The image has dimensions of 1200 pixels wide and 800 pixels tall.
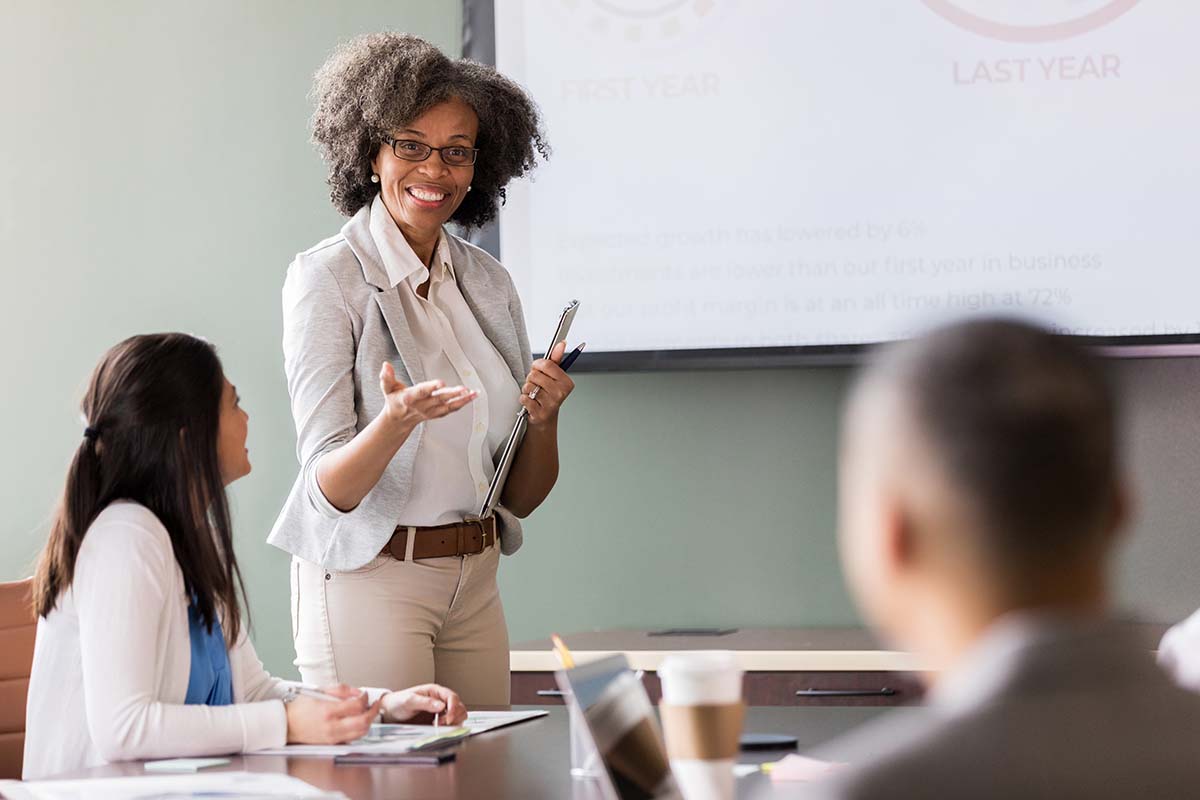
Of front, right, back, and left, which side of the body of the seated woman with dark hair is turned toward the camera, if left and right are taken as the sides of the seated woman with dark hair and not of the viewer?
right

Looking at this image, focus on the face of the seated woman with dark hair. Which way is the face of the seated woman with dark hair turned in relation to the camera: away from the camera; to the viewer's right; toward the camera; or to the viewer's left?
to the viewer's right

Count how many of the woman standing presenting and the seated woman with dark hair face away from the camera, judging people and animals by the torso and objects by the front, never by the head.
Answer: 0

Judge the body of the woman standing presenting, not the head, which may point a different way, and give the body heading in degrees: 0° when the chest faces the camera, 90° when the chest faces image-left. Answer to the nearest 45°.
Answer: approximately 315°

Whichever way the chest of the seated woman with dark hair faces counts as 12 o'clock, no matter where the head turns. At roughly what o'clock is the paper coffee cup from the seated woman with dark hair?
The paper coffee cup is roughly at 2 o'clock from the seated woman with dark hair.

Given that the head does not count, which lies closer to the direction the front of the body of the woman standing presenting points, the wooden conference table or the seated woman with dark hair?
the wooden conference table

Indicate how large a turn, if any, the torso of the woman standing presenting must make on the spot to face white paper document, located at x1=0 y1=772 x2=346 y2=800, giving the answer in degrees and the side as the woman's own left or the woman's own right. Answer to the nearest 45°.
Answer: approximately 45° to the woman's own right

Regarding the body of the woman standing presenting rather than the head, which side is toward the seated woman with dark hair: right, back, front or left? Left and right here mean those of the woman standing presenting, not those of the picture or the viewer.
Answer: right
